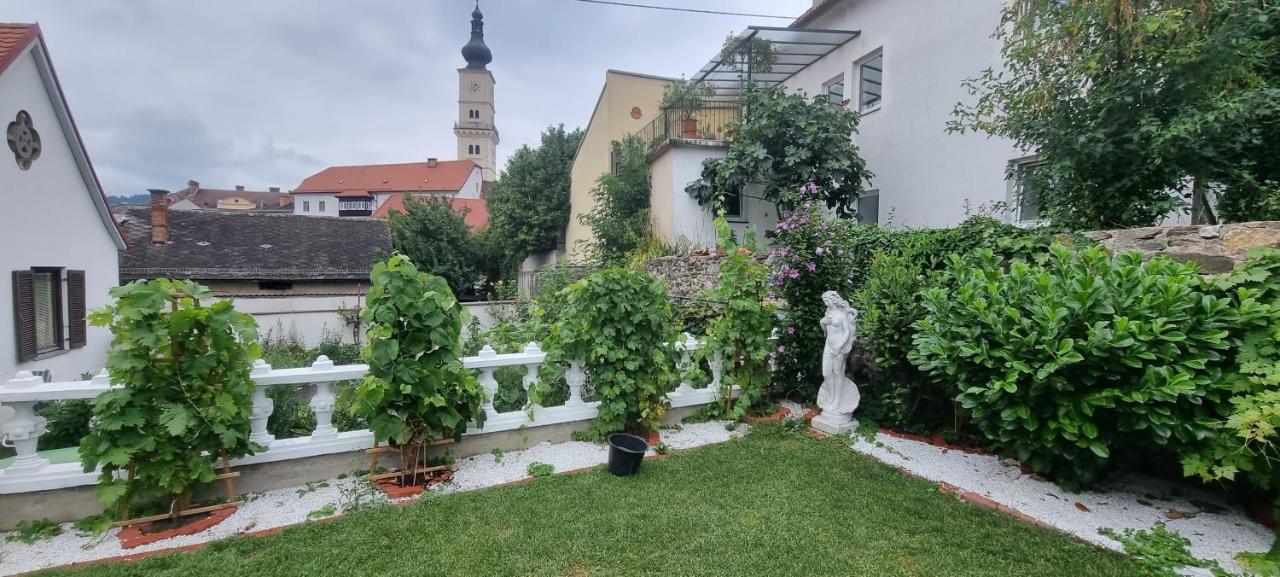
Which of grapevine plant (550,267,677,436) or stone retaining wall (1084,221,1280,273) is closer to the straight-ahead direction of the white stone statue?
the grapevine plant

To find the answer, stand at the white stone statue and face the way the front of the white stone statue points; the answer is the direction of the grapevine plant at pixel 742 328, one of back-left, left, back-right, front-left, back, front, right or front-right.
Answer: front-right

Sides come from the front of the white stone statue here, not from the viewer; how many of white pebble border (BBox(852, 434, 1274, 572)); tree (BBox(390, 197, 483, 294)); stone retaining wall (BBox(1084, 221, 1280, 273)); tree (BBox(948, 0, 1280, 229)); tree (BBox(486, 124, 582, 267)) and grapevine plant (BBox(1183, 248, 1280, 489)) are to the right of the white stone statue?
2

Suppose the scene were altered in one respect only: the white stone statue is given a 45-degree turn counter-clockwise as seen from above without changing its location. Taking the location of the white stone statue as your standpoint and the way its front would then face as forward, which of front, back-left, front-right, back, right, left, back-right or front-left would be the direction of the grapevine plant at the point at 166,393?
front-right

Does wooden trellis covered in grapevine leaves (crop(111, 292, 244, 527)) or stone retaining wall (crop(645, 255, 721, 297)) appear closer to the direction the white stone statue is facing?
the wooden trellis covered in grapevine leaves

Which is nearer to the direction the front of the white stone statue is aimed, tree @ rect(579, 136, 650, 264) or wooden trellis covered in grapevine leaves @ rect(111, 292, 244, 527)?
the wooden trellis covered in grapevine leaves

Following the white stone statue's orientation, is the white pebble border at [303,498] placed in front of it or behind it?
in front

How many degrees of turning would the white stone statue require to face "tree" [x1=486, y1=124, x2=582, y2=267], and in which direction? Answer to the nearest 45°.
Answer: approximately 90° to its right

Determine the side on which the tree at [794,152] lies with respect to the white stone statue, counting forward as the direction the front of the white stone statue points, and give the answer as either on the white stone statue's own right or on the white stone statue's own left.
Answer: on the white stone statue's own right

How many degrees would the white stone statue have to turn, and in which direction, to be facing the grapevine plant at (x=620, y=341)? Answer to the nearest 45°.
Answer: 0° — it already faces it

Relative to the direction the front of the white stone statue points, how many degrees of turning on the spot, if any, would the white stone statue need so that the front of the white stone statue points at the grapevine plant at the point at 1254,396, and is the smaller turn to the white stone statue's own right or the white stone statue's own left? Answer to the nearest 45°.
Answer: approximately 90° to the white stone statue's own left

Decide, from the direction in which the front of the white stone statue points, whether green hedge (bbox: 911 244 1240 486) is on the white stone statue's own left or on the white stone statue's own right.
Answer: on the white stone statue's own left

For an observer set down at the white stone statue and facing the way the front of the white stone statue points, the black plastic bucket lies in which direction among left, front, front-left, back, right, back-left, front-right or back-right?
front
